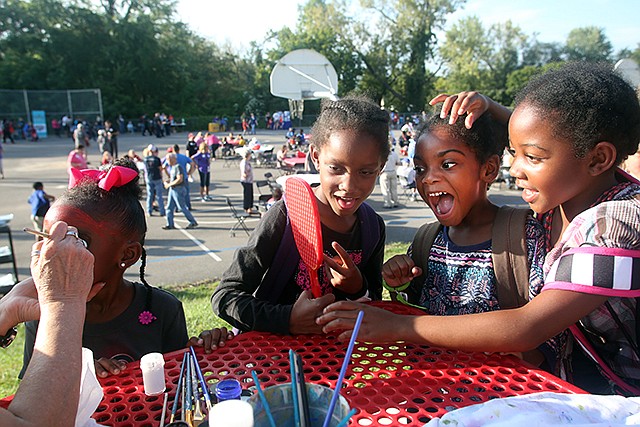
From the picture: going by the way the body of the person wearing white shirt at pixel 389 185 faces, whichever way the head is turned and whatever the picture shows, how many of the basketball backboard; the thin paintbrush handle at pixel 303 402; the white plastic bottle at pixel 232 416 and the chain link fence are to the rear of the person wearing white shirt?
2
